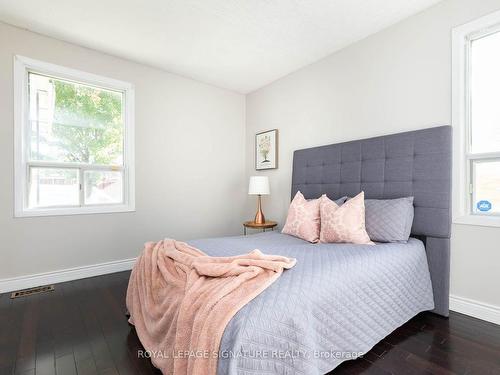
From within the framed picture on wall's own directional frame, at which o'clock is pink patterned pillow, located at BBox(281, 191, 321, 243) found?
The pink patterned pillow is roughly at 10 o'clock from the framed picture on wall.

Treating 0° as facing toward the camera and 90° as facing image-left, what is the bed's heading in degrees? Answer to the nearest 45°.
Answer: approximately 45°

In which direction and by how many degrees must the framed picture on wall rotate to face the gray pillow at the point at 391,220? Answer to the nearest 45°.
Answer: approximately 90° to its left

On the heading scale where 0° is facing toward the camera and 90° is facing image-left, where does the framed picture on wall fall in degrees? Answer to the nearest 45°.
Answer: approximately 45°

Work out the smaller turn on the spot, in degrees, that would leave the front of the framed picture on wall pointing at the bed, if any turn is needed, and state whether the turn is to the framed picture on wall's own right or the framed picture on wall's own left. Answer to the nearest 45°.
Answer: approximately 45° to the framed picture on wall's own left

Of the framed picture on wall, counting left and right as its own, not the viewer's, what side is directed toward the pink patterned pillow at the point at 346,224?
left

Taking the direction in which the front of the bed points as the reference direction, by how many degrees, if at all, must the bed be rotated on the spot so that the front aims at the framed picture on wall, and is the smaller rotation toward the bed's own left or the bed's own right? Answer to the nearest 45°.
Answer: approximately 90° to the bed's own right

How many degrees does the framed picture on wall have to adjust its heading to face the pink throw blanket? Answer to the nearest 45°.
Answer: approximately 45° to its left
